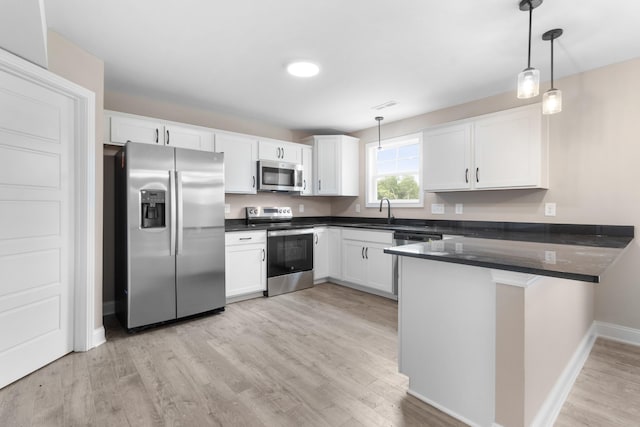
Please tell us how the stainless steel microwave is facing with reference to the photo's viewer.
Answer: facing the viewer and to the right of the viewer

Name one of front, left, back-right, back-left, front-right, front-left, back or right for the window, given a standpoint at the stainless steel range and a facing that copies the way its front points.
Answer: front-left

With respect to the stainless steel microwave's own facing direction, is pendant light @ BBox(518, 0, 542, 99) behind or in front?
in front

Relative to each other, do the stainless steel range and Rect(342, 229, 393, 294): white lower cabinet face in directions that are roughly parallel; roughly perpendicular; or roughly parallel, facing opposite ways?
roughly perpendicular

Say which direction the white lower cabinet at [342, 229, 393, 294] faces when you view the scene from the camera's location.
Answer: facing the viewer and to the left of the viewer

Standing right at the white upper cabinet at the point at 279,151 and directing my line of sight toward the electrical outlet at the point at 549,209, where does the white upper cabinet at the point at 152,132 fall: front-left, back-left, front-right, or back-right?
back-right

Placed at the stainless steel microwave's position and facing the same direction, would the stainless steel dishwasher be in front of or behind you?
in front

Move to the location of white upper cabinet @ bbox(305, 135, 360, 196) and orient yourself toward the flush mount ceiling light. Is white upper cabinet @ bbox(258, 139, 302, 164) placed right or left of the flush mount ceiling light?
right

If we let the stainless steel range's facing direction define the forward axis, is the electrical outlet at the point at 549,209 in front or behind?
in front

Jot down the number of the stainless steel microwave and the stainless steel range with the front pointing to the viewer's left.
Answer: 0

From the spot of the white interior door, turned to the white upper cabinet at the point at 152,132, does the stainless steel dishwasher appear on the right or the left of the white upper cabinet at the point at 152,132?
right

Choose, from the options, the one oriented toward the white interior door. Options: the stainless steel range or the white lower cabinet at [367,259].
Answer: the white lower cabinet
